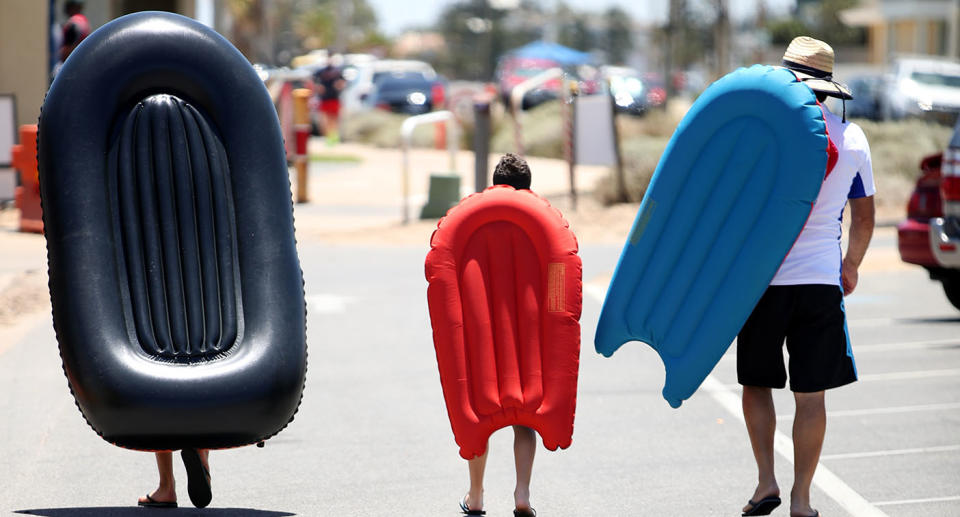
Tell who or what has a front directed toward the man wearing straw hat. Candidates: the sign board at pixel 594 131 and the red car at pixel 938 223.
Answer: the sign board

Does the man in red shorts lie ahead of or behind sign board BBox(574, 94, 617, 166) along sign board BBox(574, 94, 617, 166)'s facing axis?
behind

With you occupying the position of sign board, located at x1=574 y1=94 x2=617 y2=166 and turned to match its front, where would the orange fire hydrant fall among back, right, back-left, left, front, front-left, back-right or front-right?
front-right

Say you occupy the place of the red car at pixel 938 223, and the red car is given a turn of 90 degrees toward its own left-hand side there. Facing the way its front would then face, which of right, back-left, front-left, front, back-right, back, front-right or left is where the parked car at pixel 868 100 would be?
front-right

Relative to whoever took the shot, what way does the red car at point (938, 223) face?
facing away from the viewer and to the right of the viewer

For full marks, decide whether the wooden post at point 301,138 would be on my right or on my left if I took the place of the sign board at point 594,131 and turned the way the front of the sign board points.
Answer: on my right

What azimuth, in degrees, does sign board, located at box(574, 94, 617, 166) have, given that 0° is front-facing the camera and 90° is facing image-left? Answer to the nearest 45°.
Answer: approximately 0°

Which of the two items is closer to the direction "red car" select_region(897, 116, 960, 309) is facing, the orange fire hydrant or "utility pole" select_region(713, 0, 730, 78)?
the utility pole

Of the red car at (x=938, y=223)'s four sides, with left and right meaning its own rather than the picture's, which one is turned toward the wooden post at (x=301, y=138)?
left

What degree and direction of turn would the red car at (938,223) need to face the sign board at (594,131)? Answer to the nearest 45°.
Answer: approximately 90° to its left

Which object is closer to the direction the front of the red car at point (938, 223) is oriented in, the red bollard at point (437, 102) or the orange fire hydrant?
the red bollard
